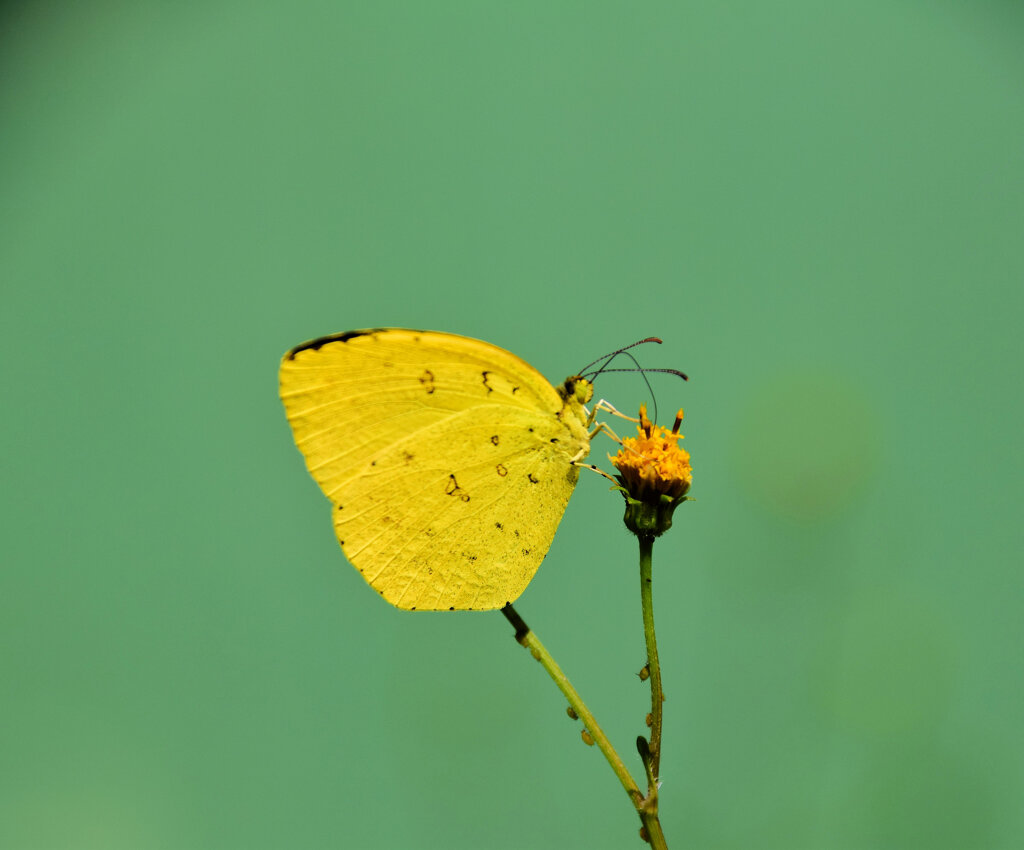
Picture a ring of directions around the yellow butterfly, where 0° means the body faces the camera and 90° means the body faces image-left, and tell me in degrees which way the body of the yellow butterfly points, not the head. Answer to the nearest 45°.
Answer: approximately 270°
